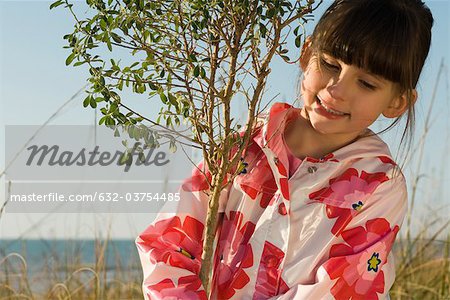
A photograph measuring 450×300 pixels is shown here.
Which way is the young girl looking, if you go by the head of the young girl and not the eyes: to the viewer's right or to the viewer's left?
to the viewer's left

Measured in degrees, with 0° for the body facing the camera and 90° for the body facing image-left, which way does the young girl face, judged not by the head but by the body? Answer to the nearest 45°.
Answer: approximately 45°
